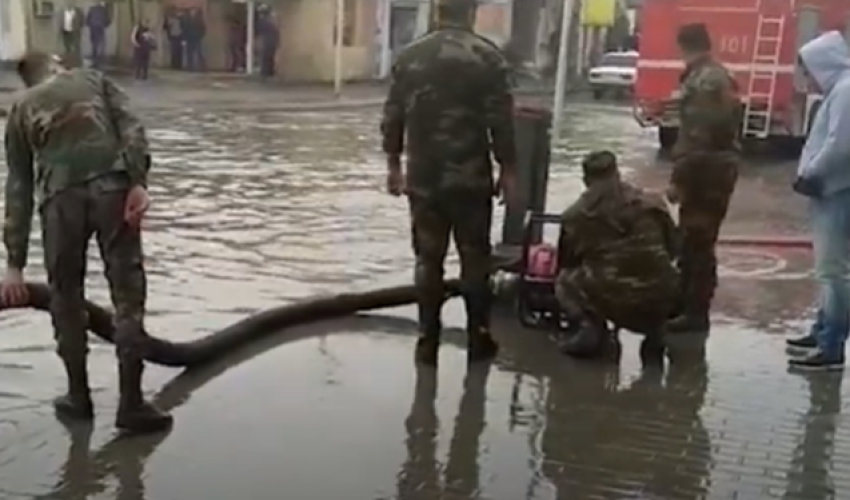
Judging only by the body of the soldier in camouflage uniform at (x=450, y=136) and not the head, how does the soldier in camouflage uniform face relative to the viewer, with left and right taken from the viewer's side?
facing away from the viewer

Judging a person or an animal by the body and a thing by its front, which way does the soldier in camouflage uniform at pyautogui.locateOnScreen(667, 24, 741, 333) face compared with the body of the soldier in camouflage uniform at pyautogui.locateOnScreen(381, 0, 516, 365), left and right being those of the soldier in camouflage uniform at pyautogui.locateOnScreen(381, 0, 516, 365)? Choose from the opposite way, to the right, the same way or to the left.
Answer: to the left

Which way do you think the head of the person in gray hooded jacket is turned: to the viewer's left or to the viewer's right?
to the viewer's left

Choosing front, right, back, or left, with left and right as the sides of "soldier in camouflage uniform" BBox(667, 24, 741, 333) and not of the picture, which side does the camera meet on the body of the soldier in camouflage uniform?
left

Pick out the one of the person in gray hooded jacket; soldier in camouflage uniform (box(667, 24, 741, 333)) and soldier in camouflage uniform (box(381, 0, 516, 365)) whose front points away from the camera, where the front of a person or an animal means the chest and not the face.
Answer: soldier in camouflage uniform (box(381, 0, 516, 365))

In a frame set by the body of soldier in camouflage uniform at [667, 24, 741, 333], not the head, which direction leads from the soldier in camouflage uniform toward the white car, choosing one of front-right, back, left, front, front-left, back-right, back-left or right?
right

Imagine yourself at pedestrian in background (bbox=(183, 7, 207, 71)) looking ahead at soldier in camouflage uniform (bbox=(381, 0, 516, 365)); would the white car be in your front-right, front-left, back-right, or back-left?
front-left

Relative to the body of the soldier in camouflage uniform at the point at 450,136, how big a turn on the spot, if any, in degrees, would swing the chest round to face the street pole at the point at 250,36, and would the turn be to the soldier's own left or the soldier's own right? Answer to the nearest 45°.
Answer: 0° — they already face it

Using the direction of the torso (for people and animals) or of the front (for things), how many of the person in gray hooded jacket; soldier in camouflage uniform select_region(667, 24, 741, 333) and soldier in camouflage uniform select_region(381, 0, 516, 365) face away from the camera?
1

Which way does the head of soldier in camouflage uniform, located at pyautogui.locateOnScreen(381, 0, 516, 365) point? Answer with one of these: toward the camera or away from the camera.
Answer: away from the camera

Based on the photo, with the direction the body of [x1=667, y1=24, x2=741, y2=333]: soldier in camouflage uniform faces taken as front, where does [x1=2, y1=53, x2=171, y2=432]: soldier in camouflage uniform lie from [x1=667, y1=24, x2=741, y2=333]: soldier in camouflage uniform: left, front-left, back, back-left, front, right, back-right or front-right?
front-left

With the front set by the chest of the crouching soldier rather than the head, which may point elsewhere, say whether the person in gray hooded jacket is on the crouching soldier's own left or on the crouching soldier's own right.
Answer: on the crouching soldier's own right

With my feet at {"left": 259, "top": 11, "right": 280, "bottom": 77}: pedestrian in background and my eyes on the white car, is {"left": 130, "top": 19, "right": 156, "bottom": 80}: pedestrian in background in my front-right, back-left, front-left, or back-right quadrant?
back-right

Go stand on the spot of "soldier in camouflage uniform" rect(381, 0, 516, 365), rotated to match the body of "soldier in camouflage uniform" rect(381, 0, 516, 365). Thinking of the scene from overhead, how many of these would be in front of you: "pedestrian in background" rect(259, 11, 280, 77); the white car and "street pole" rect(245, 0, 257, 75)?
3

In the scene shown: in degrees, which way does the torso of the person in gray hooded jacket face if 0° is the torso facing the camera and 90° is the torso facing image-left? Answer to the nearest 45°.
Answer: approximately 90°

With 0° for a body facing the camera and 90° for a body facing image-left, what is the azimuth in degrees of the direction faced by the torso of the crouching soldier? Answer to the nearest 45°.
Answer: approximately 135°
